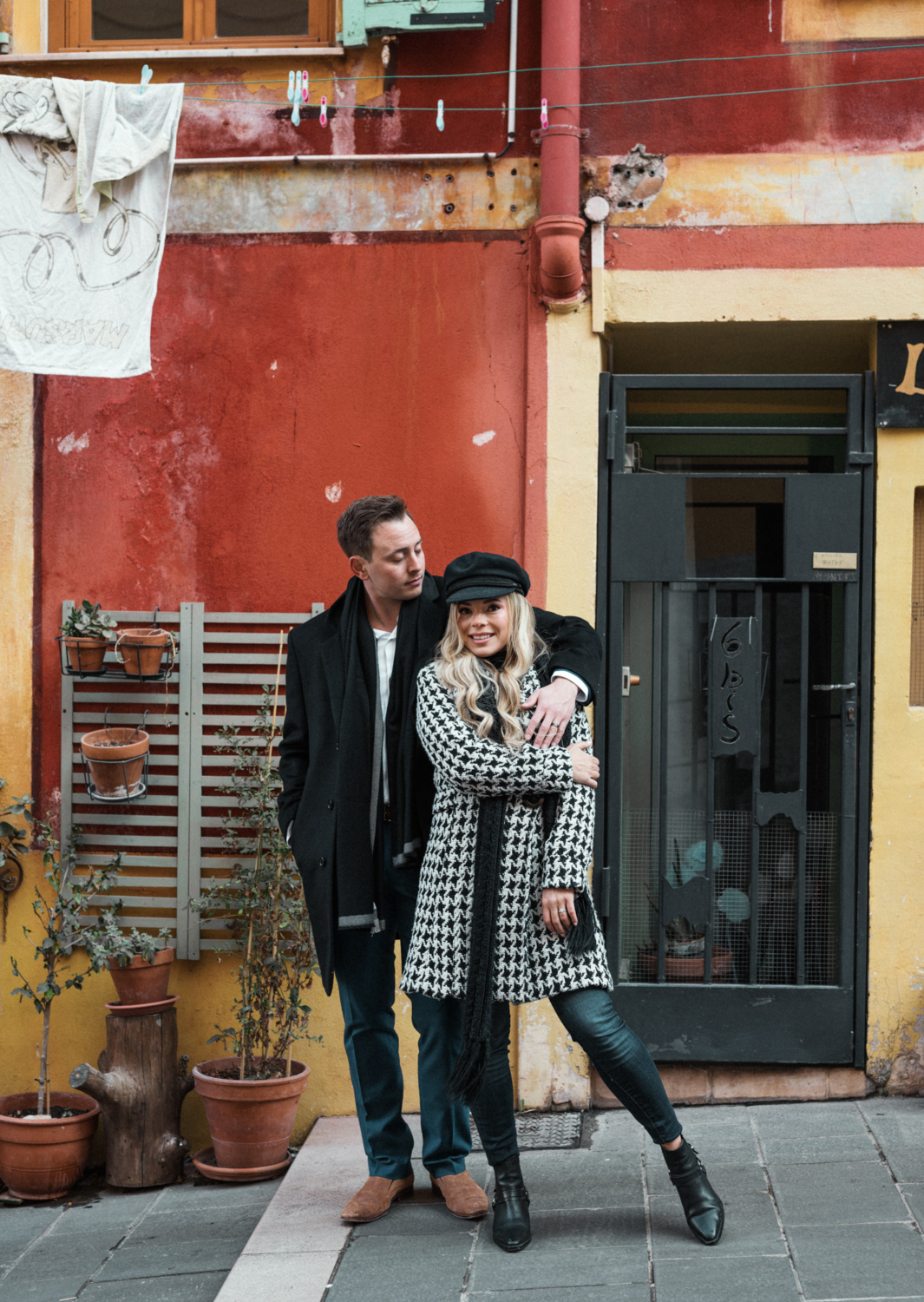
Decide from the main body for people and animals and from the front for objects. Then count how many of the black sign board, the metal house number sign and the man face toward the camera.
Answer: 3

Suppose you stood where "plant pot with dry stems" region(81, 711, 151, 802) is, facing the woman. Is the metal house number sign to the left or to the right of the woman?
left

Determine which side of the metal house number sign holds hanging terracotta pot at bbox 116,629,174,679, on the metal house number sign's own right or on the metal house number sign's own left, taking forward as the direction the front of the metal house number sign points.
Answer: on the metal house number sign's own right

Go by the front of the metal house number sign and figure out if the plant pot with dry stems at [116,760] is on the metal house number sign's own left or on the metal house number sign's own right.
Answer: on the metal house number sign's own right

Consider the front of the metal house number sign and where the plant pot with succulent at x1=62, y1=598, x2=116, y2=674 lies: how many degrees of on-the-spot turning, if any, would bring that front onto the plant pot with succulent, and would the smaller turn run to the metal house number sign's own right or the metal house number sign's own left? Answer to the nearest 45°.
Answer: approximately 90° to the metal house number sign's own right

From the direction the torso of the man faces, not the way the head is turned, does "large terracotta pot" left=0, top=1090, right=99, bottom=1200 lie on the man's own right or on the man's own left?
on the man's own right
